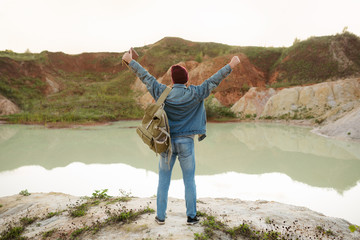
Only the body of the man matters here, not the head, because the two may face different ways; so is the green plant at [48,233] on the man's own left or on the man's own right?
on the man's own left

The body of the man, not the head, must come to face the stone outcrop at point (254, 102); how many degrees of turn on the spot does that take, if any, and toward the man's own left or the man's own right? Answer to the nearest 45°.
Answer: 0° — they already face it

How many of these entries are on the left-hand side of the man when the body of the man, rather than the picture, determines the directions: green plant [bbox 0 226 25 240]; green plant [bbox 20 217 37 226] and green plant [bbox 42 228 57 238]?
3

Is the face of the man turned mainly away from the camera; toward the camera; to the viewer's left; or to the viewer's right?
away from the camera

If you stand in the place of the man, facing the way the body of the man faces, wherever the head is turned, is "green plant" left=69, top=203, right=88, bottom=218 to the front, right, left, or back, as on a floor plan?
left

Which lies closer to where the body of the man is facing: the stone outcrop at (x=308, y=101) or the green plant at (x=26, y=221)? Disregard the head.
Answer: the stone outcrop

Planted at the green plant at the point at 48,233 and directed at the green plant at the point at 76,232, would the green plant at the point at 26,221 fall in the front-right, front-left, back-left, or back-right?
back-left

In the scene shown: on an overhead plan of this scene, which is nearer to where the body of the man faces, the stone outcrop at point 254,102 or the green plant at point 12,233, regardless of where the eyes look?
the stone outcrop

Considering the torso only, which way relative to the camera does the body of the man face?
away from the camera

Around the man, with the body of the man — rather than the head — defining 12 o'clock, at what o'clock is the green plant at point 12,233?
The green plant is roughly at 9 o'clock from the man.

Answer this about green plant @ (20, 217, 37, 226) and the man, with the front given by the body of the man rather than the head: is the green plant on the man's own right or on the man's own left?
on the man's own left

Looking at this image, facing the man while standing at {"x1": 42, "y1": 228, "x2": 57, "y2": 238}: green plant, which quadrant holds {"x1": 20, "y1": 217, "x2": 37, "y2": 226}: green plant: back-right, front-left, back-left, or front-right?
back-left
